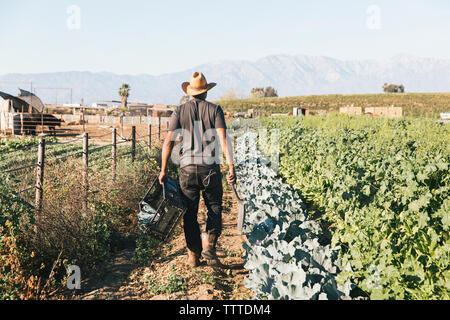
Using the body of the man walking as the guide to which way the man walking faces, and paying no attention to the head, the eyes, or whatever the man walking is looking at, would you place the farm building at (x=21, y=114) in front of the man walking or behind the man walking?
in front

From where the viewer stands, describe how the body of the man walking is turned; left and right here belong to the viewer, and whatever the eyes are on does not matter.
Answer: facing away from the viewer
